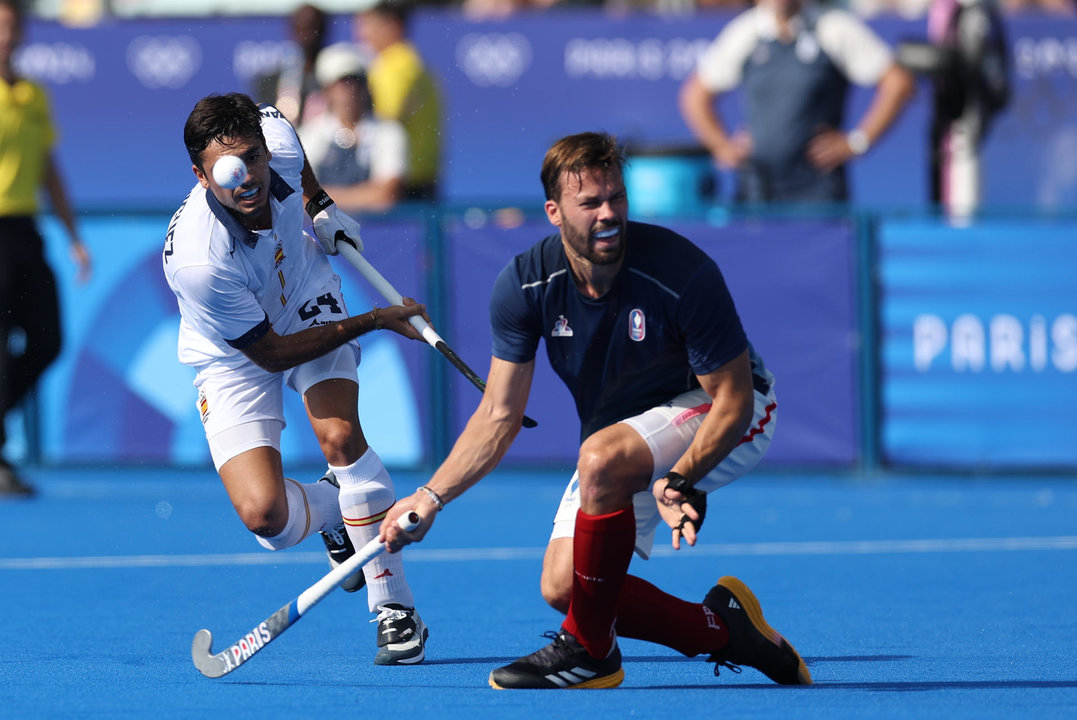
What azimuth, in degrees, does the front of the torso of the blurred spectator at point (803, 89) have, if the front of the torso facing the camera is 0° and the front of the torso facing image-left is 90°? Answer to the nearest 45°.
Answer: approximately 0°

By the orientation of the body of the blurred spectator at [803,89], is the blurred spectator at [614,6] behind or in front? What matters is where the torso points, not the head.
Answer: behind

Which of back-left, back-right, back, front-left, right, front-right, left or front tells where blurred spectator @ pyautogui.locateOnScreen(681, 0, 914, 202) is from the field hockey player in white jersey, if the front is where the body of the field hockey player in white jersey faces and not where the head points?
left

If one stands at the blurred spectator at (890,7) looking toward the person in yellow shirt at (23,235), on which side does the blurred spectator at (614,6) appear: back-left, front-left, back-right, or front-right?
front-right

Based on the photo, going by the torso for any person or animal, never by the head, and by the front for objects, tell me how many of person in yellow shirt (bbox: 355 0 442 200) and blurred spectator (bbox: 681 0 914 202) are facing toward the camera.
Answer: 1

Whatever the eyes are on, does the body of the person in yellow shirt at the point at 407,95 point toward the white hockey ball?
no

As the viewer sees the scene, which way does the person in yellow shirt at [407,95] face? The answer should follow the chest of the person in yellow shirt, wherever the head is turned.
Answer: to the viewer's left

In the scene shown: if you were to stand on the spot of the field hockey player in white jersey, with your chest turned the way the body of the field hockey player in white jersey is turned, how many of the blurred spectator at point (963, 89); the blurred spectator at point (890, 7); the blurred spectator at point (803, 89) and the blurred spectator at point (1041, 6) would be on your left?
4

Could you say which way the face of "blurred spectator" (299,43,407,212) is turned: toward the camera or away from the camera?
toward the camera

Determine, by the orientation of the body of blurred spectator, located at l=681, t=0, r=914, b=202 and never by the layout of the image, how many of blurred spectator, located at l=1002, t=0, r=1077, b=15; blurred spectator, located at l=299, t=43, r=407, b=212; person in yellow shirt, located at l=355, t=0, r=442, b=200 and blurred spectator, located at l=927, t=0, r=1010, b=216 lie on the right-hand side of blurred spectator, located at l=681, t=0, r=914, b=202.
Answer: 2

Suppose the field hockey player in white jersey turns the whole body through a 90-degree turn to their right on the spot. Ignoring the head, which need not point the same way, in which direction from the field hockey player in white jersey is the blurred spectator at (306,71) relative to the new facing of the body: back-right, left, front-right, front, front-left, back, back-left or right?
back-right

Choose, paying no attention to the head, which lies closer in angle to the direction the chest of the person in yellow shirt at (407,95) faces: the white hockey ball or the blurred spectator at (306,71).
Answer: the blurred spectator

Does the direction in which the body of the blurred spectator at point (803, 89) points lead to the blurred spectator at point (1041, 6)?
no
